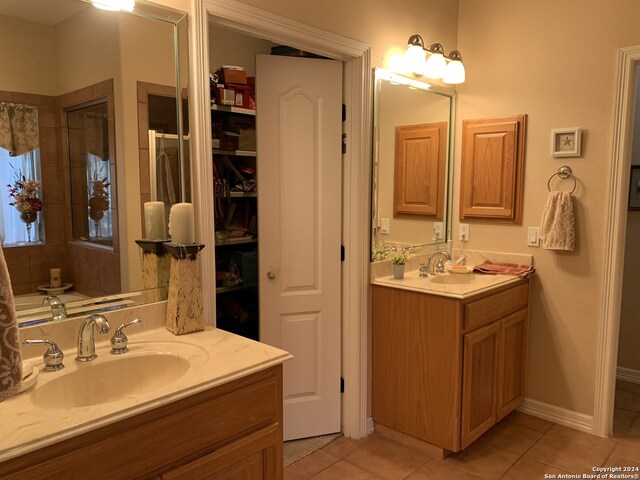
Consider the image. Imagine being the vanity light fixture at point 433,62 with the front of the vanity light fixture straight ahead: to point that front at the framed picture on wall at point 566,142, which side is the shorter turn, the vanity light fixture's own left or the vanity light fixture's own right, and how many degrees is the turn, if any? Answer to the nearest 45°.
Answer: approximately 45° to the vanity light fixture's own left

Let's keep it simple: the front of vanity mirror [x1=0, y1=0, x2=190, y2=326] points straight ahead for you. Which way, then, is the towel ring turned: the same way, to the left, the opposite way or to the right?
to the right

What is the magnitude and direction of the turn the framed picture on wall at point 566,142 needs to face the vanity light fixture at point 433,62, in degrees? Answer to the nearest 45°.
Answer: approximately 90° to its right

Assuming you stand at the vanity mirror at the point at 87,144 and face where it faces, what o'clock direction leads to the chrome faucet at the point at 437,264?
The chrome faucet is roughly at 10 o'clock from the vanity mirror.

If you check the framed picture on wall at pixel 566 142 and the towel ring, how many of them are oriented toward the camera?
2

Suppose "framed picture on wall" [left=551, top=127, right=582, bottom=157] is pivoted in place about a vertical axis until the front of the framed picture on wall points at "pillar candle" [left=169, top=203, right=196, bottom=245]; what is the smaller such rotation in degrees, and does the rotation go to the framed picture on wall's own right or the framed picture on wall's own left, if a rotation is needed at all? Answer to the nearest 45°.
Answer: approximately 45° to the framed picture on wall's own right

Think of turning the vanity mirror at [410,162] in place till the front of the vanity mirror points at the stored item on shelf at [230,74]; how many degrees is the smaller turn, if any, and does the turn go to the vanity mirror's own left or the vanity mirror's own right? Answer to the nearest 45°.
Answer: approximately 135° to the vanity mirror's own right

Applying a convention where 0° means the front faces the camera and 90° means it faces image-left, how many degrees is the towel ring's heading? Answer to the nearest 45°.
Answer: approximately 0°

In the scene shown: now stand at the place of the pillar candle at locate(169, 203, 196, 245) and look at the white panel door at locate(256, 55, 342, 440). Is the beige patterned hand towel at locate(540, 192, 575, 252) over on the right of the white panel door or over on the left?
right
